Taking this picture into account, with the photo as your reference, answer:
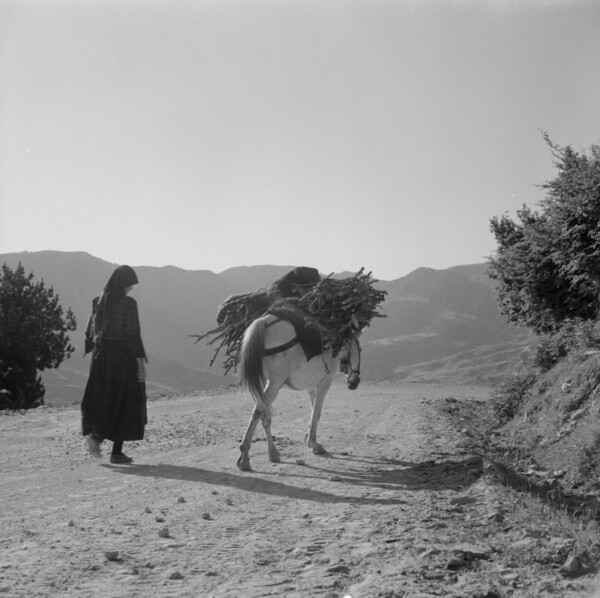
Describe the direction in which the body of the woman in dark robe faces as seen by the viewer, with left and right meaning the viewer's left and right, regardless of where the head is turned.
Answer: facing away from the viewer and to the right of the viewer

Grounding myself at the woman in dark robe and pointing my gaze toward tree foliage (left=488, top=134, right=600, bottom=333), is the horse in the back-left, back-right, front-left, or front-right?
front-right

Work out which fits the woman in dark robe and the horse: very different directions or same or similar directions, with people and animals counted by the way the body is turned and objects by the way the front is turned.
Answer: same or similar directions

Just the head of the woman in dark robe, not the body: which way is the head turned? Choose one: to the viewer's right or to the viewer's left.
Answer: to the viewer's right

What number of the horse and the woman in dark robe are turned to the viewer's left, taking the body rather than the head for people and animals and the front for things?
0

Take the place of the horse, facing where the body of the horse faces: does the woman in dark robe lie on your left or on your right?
on your left

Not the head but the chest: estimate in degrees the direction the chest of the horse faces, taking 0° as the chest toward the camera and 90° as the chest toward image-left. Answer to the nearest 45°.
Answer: approximately 225°

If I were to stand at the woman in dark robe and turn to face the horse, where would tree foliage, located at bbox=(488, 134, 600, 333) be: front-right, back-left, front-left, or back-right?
front-left

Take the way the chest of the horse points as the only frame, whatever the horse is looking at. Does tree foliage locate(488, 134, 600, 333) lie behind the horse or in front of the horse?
in front

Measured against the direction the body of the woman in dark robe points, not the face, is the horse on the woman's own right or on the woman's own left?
on the woman's own right
